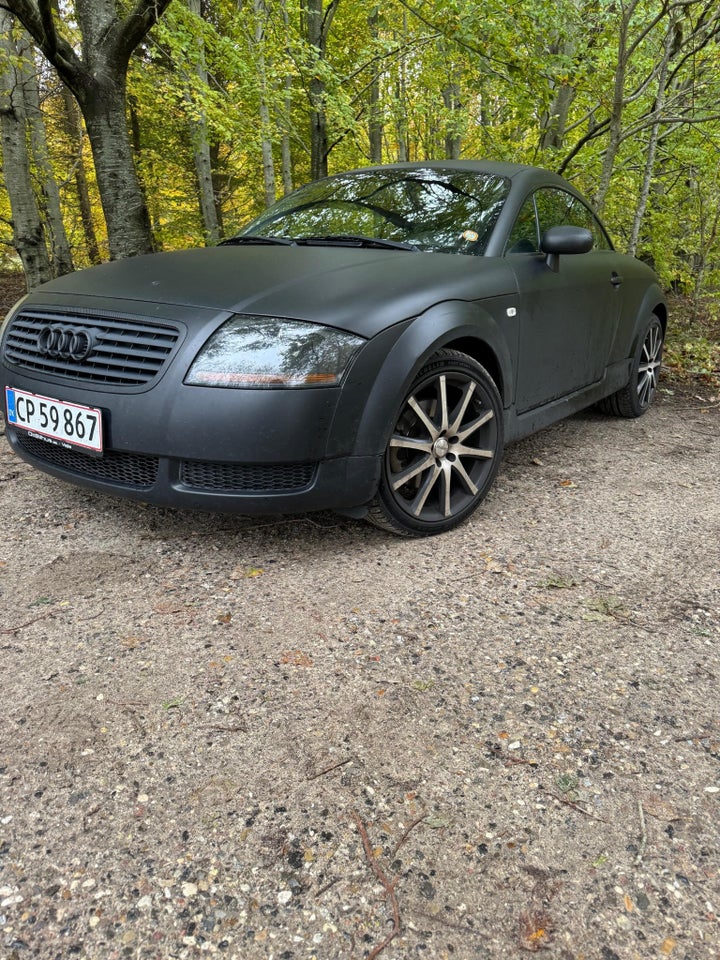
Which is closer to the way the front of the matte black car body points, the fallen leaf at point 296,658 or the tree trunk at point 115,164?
the fallen leaf

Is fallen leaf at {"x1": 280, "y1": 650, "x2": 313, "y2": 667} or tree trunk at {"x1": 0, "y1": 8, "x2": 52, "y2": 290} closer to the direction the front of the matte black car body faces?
the fallen leaf

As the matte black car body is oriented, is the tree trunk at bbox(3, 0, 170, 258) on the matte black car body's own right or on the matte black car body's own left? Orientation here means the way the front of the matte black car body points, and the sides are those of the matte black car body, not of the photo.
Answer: on the matte black car body's own right

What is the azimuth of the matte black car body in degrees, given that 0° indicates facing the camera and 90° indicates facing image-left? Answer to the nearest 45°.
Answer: approximately 45°

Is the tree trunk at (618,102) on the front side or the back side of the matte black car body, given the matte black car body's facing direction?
on the back side

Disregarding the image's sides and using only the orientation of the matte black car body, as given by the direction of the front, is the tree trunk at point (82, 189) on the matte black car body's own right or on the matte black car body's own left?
on the matte black car body's own right

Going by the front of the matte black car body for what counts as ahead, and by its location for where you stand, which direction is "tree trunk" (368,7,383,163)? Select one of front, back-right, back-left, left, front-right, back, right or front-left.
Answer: back-right

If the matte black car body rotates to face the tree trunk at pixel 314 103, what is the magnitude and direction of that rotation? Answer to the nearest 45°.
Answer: approximately 135° to its right
